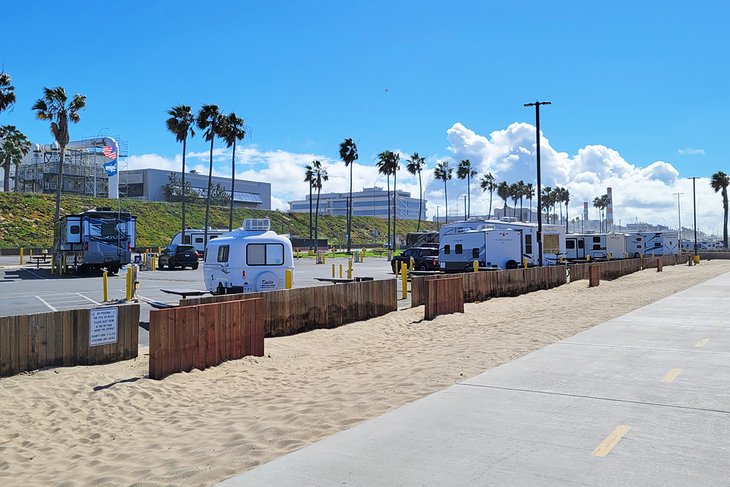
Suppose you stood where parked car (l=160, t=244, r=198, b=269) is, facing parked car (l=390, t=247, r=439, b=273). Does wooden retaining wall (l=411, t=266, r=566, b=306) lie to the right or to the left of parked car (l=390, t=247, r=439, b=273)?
right

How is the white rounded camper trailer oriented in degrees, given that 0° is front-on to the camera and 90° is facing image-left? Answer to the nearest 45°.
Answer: approximately 135°

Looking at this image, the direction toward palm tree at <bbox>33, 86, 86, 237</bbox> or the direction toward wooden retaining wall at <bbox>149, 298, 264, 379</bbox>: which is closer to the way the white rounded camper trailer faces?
the palm tree

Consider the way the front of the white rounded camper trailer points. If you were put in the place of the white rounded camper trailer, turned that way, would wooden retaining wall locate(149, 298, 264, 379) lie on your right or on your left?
on your left

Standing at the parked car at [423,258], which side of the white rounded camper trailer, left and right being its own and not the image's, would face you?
right

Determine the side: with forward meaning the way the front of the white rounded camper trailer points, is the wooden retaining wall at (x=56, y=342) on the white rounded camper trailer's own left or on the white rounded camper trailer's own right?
on the white rounded camper trailer's own left

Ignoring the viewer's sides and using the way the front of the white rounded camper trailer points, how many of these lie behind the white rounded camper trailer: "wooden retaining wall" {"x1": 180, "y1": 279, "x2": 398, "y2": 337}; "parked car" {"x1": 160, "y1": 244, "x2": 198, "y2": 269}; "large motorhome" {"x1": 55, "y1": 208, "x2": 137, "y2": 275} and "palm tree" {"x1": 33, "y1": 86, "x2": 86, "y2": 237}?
1

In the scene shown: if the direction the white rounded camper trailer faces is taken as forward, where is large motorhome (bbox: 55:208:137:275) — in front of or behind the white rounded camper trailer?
in front

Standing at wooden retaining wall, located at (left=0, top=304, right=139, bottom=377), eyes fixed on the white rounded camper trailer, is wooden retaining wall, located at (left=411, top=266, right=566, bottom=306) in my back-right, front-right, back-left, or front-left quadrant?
front-right
